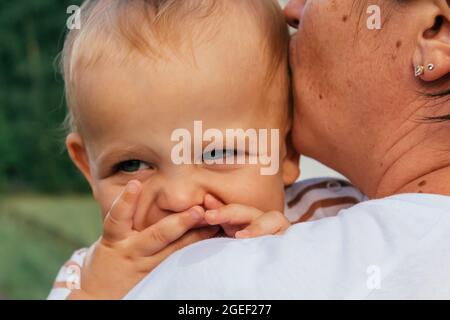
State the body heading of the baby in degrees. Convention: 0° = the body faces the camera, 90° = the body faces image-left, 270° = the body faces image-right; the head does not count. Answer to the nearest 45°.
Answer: approximately 0°

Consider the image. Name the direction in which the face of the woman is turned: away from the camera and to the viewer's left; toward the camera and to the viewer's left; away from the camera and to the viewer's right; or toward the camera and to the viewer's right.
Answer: away from the camera and to the viewer's left

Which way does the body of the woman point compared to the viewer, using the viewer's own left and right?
facing away from the viewer and to the left of the viewer
